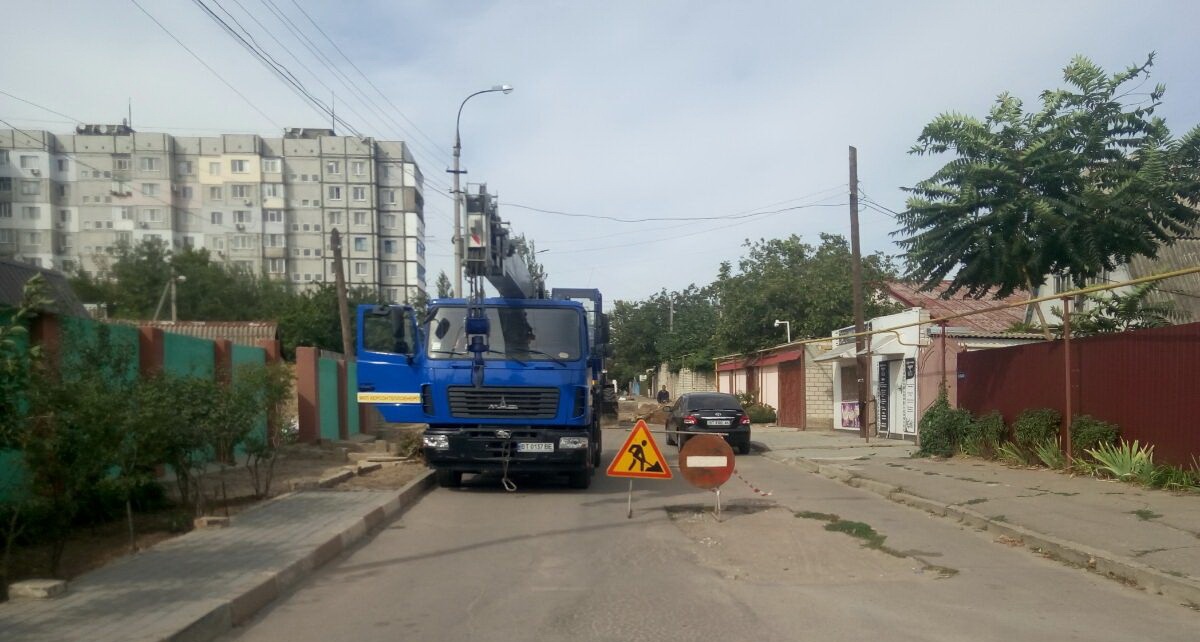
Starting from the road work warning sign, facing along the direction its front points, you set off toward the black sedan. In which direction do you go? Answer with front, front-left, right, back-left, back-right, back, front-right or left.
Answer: back

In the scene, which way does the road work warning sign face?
toward the camera

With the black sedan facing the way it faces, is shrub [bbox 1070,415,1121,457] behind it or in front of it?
behind

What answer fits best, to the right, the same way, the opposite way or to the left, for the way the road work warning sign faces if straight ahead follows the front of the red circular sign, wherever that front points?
the same way

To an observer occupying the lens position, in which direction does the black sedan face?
facing away from the viewer

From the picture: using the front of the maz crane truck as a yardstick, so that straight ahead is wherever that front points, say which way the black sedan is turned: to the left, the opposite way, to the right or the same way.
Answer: the opposite way

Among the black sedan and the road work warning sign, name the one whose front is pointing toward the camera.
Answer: the road work warning sign

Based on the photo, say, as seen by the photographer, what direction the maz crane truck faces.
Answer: facing the viewer

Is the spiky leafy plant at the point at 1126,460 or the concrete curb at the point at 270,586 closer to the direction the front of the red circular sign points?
the concrete curb
